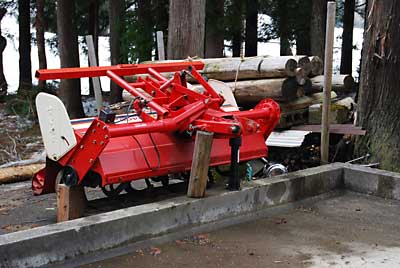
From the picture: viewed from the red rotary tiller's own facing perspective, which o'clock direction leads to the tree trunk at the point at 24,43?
The tree trunk is roughly at 7 o'clock from the red rotary tiller.

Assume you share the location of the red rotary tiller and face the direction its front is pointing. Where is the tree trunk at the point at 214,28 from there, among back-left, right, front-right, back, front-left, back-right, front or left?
back-left

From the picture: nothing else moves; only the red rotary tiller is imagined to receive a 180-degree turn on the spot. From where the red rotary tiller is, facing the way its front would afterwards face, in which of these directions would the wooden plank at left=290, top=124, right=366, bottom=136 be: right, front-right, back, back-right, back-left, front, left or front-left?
right

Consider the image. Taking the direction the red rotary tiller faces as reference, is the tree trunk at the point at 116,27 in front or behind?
behind

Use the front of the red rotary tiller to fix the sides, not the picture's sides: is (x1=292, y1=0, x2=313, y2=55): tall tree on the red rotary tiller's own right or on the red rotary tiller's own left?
on the red rotary tiller's own left

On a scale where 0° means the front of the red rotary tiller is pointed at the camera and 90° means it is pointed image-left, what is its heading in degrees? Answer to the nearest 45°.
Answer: approximately 315°

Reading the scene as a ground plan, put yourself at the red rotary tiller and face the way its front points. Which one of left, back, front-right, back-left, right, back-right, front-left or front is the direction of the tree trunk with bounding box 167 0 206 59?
back-left

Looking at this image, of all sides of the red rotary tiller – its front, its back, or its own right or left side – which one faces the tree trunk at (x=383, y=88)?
left

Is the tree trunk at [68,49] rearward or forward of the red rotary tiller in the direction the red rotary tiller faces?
rearward
